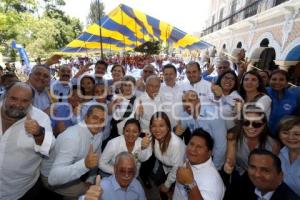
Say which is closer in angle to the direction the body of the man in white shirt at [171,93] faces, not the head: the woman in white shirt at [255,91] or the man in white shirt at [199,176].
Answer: the man in white shirt

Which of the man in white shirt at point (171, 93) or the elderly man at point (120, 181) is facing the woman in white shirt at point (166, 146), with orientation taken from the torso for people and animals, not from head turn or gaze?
the man in white shirt

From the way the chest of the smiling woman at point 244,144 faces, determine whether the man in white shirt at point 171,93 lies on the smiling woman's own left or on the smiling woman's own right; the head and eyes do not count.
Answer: on the smiling woman's own right

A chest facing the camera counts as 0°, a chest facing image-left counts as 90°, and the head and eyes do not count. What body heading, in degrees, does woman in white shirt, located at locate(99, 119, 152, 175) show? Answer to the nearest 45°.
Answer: approximately 0°

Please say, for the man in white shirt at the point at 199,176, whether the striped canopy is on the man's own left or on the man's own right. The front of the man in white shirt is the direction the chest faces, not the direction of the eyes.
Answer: on the man's own right

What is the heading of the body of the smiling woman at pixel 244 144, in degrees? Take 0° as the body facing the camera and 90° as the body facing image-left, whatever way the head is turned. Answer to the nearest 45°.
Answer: approximately 0°

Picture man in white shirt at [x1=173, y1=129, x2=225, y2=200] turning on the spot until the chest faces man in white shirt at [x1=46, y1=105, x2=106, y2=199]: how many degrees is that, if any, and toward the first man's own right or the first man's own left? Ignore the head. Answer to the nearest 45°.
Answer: approximately 45° to the first man's own right

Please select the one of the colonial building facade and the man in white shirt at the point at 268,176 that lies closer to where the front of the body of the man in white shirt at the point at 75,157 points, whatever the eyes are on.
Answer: the man in white shirt
